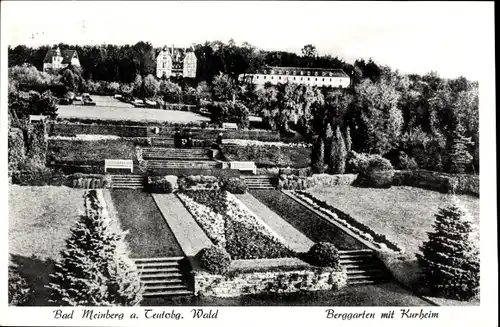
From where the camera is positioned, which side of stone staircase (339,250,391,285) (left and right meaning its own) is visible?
front

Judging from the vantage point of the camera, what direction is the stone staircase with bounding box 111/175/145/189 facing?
facing the viewer

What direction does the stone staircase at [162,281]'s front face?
toward the camera
